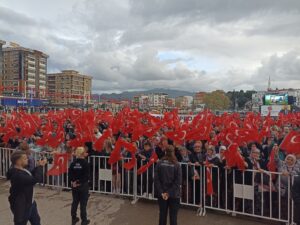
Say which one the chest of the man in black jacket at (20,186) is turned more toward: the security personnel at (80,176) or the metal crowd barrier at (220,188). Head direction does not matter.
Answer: the metal crowd barrier

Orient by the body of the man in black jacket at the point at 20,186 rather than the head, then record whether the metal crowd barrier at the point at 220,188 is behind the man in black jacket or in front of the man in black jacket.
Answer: in front

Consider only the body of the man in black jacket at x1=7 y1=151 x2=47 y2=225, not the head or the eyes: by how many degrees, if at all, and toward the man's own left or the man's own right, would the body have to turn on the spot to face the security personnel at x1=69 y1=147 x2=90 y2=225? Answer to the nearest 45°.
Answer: approximately 45° to the man's own left

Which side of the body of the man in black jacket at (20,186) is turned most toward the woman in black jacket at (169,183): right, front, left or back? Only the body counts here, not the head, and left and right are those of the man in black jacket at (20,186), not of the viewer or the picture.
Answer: front

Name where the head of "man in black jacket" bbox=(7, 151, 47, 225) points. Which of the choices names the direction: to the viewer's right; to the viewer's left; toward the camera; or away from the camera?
to the viewer's right

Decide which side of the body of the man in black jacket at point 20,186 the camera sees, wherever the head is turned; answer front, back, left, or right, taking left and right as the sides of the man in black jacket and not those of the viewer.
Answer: right

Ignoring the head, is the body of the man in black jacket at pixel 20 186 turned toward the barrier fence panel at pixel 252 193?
yes

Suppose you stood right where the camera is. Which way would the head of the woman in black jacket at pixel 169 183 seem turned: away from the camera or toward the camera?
away from the camera

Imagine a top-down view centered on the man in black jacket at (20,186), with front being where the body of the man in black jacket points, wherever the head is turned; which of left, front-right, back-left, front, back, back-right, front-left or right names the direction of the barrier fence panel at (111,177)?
front-left
